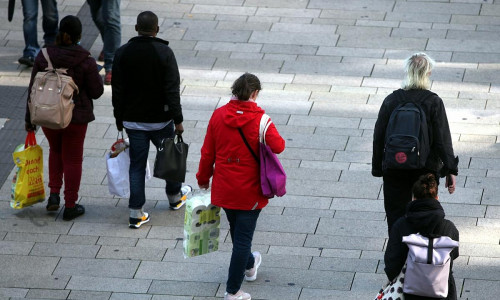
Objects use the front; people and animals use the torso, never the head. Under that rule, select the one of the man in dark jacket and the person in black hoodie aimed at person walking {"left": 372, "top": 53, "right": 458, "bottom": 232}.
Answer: the person in black hoodie

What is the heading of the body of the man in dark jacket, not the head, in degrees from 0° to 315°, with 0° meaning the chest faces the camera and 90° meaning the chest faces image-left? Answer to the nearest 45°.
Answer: approximately 180°

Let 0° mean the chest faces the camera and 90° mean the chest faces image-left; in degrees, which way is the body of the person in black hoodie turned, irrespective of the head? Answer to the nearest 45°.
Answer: approximately 180°

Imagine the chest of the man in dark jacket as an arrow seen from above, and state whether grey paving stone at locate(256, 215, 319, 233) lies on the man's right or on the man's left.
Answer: on the man's right

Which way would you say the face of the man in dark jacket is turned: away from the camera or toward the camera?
away from the camera
